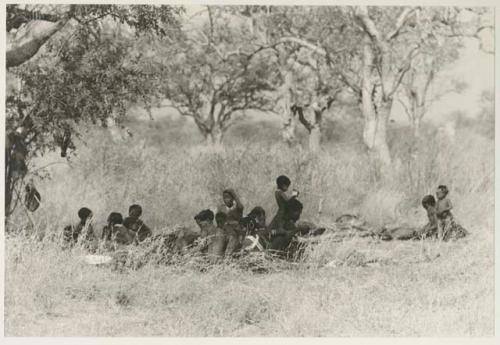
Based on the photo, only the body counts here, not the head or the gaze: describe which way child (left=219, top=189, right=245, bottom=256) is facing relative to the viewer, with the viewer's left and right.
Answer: facing the viewer and to the left of the viewer

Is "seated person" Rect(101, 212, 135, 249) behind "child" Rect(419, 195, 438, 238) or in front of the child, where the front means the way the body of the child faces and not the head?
in front

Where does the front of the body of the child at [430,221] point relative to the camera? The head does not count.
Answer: to the viewer's left

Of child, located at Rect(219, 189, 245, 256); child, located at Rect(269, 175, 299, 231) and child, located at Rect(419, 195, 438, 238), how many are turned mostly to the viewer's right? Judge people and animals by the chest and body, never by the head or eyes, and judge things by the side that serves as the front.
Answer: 1

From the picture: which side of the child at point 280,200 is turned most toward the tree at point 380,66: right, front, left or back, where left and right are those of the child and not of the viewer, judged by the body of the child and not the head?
left

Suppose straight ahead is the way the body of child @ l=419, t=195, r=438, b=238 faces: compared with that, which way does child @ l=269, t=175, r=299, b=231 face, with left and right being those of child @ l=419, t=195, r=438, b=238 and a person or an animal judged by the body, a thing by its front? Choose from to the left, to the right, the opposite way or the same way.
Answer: the opposite way

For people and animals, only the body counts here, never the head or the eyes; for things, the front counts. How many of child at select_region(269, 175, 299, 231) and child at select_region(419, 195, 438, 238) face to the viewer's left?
1

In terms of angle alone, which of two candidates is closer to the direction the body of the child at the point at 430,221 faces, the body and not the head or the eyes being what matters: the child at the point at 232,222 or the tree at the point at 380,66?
the child

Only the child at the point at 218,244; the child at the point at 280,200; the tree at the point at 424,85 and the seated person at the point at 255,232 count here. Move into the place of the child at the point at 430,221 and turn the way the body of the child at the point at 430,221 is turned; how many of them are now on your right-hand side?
1

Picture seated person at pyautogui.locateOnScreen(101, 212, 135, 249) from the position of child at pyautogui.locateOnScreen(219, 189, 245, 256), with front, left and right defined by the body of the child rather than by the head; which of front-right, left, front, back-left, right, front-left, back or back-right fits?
front-right

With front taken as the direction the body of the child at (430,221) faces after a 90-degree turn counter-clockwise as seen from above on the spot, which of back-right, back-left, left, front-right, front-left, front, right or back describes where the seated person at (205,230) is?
front-right
